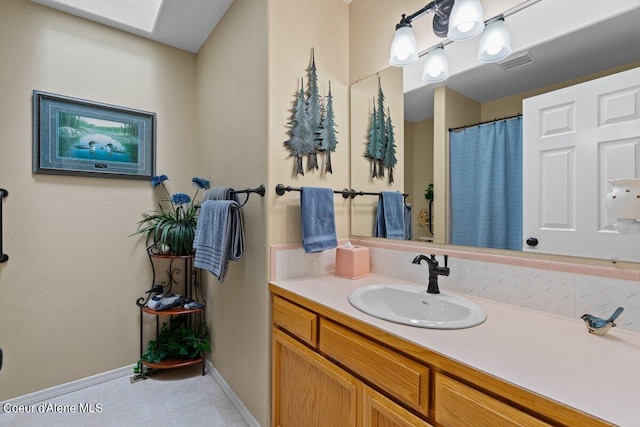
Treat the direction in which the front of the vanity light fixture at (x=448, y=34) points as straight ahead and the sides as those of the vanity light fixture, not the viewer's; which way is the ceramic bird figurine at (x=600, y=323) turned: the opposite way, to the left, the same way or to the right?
to the right

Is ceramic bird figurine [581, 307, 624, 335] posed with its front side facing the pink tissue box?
yes

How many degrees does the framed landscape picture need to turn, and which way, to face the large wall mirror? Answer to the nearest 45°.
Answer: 0° — it already faces it

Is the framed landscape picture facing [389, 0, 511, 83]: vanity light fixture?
yes

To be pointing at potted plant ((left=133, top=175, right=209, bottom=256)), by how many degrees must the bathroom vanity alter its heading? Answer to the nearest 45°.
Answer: approximately 45° to its right

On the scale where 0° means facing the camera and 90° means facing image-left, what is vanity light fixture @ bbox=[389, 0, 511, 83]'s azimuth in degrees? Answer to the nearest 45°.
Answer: approximately 45°

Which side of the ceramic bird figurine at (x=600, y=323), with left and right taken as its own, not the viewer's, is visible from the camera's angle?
left

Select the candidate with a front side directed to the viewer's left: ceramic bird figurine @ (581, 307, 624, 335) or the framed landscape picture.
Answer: the ceramic bird figurine

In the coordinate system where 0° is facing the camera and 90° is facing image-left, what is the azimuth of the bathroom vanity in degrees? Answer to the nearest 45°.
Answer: approximately 45°

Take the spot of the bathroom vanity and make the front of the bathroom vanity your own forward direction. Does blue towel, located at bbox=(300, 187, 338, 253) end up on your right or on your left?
on your right

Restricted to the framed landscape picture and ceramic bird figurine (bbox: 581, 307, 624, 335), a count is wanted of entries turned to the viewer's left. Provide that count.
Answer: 1
